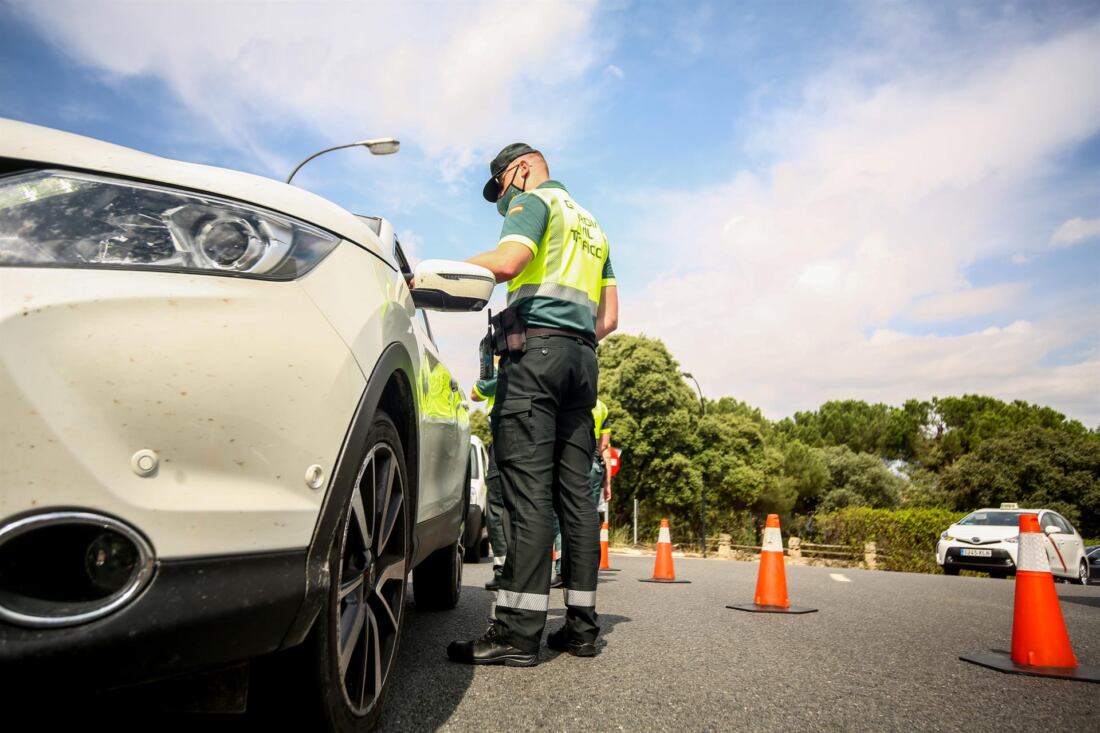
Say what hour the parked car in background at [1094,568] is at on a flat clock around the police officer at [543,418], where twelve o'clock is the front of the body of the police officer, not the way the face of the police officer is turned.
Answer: The parked car in background is roughly at 3 o'clock from the police officer.

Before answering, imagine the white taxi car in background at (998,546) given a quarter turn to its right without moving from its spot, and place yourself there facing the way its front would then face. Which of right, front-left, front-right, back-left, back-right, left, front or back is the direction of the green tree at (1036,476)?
front-right

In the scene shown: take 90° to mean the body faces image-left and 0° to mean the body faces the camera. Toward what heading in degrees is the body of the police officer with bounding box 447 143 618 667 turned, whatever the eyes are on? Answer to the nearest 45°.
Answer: approximately 135°

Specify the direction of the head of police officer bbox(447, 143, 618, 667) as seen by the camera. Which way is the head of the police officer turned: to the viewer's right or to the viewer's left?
to the viewer's left

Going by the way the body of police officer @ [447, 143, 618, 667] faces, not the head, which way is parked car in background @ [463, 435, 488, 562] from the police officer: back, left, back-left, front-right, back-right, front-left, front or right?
front-right

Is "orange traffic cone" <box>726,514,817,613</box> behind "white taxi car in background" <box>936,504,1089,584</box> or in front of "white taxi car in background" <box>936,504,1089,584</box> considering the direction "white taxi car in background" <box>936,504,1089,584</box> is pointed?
in front

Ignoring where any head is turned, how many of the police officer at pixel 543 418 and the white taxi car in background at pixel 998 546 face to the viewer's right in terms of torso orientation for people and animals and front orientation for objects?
0

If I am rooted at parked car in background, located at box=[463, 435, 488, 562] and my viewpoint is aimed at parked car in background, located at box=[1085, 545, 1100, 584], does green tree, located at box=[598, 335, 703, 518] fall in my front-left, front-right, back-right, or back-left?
front-left

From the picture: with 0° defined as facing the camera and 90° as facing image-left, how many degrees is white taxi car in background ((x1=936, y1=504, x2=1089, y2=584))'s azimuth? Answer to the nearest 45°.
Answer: approximately 45°

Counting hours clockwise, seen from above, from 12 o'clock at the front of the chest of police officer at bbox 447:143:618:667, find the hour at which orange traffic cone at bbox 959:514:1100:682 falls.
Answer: The orange traffic cone is roughly at 4 o'clock from the police officer.

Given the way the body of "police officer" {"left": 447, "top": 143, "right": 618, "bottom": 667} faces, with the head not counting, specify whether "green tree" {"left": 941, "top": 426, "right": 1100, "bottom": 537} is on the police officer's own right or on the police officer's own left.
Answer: on the police officer's own right

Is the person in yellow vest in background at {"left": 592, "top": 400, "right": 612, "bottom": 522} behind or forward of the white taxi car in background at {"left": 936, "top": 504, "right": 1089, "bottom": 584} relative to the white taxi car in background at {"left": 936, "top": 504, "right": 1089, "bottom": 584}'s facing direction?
forward
